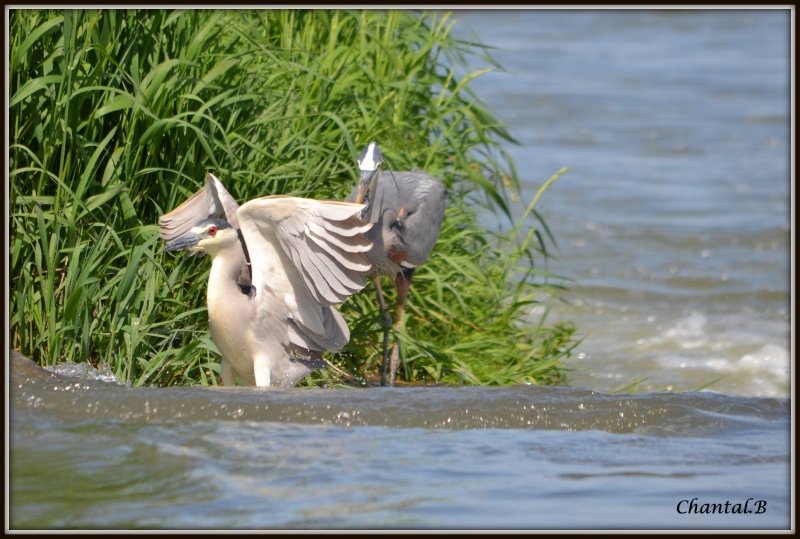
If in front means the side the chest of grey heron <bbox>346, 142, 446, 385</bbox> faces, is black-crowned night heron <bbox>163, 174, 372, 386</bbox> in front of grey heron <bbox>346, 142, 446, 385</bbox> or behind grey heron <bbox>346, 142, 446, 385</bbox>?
in front

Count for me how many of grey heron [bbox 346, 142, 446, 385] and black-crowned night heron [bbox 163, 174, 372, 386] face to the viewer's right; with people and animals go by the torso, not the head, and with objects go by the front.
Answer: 0

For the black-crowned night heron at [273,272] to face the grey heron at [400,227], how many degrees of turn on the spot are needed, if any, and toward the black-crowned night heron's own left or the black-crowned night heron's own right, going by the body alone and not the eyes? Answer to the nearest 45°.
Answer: approximately 180°
